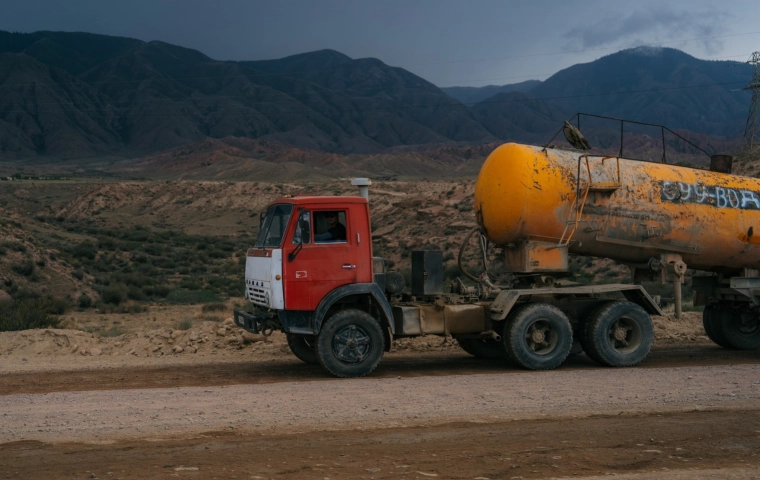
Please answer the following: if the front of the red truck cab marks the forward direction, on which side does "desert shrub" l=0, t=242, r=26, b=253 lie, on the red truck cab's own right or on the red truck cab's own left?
on the red truck cab's own right

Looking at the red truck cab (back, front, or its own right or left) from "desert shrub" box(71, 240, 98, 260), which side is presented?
right

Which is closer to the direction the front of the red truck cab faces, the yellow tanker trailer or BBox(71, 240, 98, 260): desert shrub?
the desert shrub

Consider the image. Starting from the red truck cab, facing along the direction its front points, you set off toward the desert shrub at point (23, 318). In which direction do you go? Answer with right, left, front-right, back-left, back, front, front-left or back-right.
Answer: front-right

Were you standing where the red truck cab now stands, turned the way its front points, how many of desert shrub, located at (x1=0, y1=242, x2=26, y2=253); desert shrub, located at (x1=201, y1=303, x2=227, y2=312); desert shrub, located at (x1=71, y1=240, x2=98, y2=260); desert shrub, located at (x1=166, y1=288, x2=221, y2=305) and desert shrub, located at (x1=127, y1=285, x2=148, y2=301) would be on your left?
0

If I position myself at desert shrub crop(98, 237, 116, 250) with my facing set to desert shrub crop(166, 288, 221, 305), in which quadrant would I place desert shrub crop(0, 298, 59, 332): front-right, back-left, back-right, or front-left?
front-right

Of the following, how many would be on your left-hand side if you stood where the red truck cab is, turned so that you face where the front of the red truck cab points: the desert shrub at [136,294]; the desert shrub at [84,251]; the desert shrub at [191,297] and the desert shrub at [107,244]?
0

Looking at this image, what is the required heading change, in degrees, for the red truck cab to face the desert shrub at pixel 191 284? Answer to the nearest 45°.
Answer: approximately 90° to its right

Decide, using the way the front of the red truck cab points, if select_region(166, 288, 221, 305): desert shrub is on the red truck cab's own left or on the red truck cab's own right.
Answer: on the red truck cab's own right

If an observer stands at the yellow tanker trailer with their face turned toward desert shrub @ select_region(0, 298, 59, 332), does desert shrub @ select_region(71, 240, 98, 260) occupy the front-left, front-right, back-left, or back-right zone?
front-right

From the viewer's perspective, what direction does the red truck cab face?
to the viewer's left

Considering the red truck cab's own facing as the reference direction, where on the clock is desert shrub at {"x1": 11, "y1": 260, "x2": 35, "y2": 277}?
The desert shrub is roughly at 2 o'clock from the red truck cab.

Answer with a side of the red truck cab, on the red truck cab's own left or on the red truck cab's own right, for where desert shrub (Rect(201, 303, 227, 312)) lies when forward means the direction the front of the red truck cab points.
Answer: on the red truck cab's own right

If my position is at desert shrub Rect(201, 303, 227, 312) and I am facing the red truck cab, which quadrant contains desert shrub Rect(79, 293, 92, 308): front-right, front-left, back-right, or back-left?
back-right

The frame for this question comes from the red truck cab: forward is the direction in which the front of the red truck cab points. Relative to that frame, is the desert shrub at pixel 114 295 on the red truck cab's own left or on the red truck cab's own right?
on the red truck cab's own right

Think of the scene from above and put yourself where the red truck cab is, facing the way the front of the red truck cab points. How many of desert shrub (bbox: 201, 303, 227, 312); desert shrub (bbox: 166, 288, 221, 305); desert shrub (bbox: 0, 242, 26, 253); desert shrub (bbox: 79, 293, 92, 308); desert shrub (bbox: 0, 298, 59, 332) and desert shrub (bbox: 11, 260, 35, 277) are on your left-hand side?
0

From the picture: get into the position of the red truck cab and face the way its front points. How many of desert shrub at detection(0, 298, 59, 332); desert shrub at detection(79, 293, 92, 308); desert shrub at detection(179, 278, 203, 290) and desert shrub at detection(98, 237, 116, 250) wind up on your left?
0
